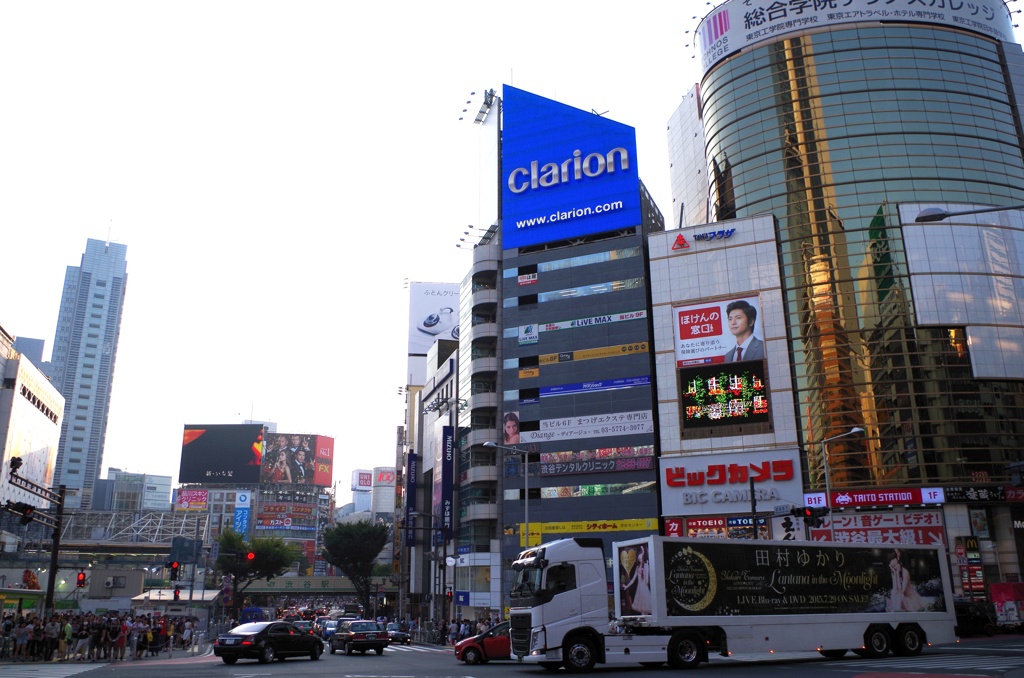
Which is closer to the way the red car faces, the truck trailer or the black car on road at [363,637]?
the black car on road

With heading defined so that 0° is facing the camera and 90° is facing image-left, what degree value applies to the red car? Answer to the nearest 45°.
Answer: approximately 90°

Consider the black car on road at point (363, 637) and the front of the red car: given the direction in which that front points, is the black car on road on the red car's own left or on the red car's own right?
on the red car's own right

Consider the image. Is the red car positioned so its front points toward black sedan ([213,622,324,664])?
yes

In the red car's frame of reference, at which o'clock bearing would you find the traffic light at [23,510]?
The traffic light is roughly at 12 o'clock from the red car.

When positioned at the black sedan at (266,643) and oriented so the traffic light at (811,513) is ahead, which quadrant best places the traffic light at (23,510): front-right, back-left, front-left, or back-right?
back-left

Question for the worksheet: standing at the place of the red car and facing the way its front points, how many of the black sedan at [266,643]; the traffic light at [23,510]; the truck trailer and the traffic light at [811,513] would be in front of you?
2

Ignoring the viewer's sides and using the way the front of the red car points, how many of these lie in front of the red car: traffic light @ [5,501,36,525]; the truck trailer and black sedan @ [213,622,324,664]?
2

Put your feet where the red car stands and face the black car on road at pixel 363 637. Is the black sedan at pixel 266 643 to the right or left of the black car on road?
left
